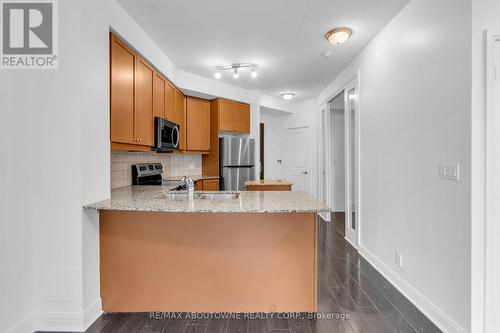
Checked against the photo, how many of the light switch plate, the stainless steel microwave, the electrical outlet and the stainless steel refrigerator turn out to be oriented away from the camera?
0

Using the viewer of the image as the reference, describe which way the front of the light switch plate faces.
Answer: facing the viewer and to the left of the viewer

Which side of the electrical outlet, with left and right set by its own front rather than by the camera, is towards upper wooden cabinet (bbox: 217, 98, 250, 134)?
right

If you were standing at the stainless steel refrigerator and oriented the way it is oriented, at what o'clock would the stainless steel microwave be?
The stainless steel microwave is roughly at 1 o'clock from the stainless steel refrigerator.

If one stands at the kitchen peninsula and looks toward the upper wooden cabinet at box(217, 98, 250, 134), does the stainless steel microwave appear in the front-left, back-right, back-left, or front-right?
front-left

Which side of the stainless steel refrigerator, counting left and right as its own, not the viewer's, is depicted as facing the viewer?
front

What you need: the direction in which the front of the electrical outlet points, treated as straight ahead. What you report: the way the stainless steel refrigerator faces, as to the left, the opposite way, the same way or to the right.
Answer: to the left

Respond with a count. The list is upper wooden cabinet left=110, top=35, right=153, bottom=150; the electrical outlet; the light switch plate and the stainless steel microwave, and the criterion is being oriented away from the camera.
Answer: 0

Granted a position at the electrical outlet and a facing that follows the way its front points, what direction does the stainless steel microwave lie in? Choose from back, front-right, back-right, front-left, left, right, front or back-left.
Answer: front-right

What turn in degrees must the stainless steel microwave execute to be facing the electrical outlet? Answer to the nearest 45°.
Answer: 0° — it already faces it

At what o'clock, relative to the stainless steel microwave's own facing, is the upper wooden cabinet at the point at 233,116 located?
The upper wooden cabinet is roughly at 9 o'clock from the stainless steel microwave.

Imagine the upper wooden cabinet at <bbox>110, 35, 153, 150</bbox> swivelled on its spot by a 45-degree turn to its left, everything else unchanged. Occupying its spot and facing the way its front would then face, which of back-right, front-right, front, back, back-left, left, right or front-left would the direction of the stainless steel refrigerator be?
front-left

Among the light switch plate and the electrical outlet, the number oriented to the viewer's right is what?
0

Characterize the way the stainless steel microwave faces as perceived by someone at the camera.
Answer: facing the viewer and to the right of the viewer
